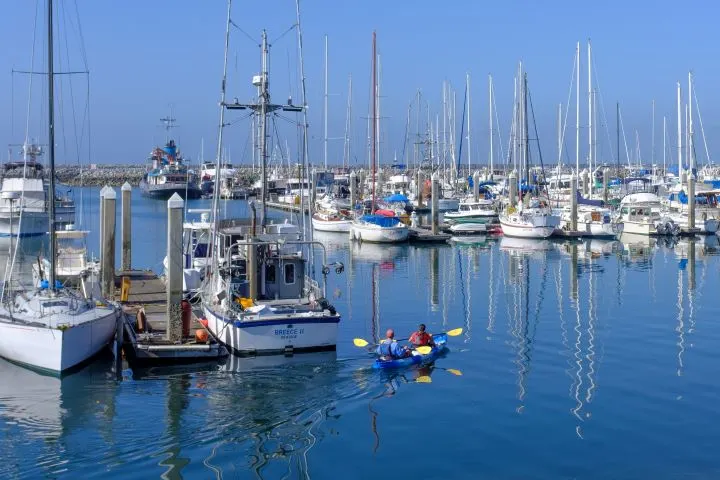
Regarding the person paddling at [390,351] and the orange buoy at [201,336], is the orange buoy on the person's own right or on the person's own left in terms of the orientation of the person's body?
on the person's own left

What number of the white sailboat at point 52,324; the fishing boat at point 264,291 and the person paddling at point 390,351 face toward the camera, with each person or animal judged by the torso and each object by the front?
1

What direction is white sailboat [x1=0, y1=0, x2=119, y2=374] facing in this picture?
toward the camera

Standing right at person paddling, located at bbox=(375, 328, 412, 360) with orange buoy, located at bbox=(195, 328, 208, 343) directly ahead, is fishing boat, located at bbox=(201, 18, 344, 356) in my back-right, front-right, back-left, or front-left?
front-right

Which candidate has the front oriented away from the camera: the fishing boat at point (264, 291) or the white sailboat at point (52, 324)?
the fishing boat

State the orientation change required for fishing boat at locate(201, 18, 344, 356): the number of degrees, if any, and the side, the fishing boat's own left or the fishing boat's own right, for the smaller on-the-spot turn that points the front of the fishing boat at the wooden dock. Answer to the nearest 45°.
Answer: approximately 135° to the fishing boat's own left

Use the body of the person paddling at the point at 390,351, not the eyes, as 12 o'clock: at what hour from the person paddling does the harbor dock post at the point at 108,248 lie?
The harbor dock post is roughly at 9 o'clock from the person paddling.

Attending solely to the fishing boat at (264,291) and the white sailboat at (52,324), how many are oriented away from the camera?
1

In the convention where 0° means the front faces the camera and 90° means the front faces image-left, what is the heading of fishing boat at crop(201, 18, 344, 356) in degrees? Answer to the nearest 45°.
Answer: approximately 180°

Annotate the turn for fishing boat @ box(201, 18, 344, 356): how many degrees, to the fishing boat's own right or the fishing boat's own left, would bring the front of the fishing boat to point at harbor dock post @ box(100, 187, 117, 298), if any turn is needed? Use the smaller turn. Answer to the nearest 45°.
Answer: approximately 45° to the fishing boat's own left
